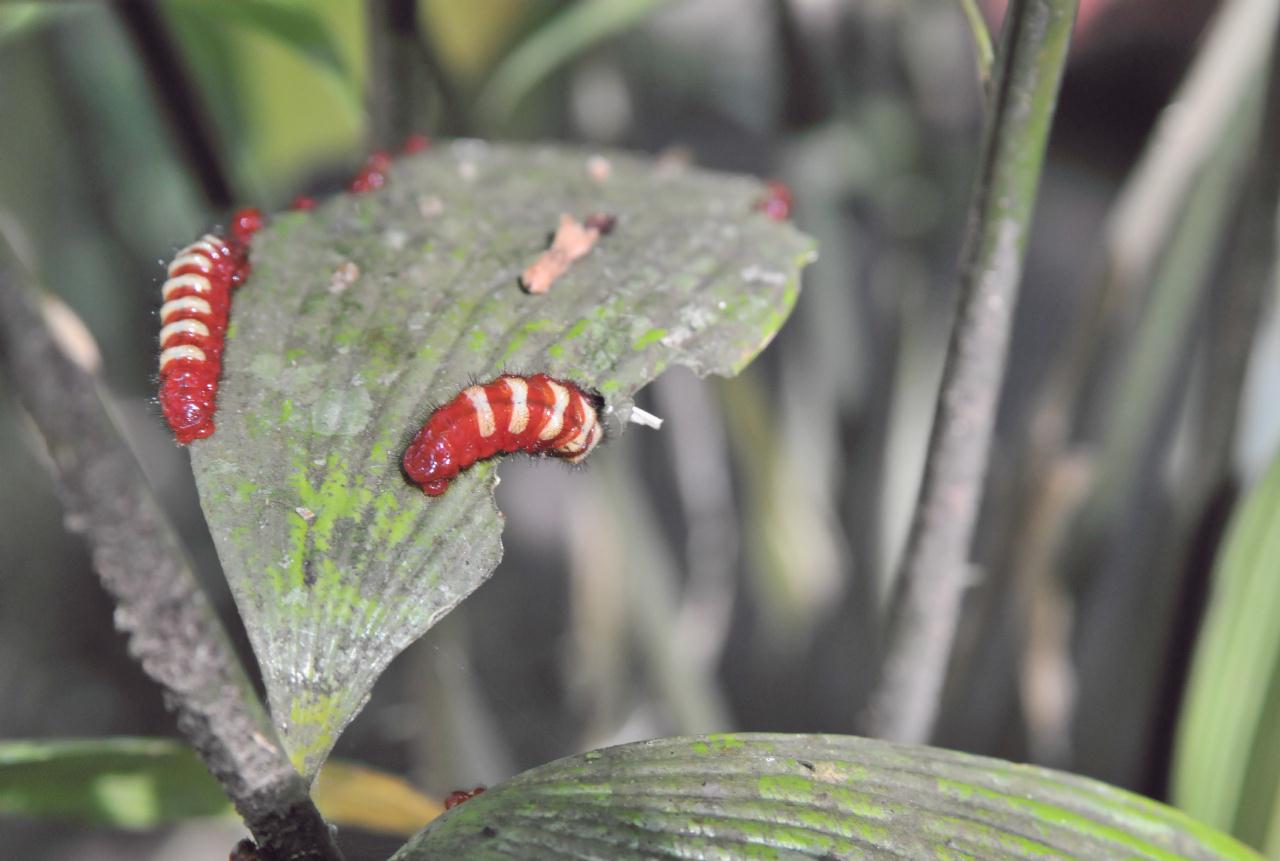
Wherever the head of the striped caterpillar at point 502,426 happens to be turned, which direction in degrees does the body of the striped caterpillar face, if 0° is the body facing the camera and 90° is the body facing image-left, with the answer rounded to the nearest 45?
approximately 270°

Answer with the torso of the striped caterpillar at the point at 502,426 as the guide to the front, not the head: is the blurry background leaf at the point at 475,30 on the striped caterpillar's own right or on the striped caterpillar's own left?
on the striped caterpillar's own left
